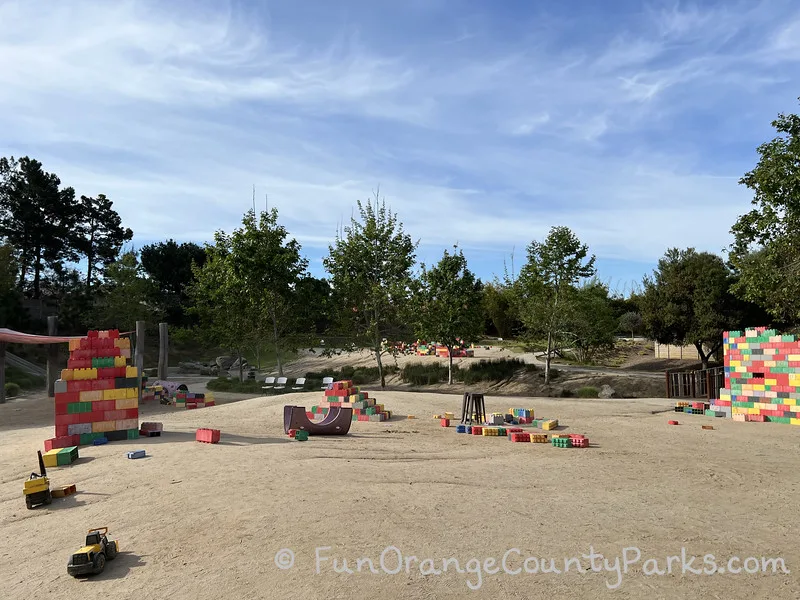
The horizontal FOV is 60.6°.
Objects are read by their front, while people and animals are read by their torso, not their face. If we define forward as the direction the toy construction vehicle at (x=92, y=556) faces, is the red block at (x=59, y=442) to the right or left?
on its right

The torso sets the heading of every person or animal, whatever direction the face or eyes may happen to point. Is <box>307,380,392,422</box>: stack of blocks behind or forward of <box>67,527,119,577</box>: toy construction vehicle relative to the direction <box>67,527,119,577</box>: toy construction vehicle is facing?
behind

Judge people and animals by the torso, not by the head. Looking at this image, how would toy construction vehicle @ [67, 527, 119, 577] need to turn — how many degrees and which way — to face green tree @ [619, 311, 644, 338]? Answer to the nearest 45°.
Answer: approximately 180°

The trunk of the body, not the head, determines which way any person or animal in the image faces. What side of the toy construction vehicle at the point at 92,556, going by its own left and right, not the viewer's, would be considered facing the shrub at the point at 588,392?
back

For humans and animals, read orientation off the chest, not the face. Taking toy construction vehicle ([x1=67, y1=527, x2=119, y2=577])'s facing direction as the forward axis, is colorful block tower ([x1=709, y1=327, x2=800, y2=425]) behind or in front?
behind

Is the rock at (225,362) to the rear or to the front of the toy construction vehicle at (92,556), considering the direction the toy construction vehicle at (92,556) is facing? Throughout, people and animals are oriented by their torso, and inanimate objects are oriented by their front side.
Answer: to the rear

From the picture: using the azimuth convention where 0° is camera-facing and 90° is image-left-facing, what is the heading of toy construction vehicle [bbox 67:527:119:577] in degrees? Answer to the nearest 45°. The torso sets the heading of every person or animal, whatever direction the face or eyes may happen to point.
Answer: approximately 45°

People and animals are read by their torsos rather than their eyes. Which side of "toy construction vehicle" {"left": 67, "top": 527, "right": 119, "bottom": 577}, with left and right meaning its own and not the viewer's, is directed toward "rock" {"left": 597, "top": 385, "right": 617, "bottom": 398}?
back

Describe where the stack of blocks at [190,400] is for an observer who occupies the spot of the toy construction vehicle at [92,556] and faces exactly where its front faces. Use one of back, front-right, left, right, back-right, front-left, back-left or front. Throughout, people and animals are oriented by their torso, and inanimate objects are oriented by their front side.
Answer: back-right
